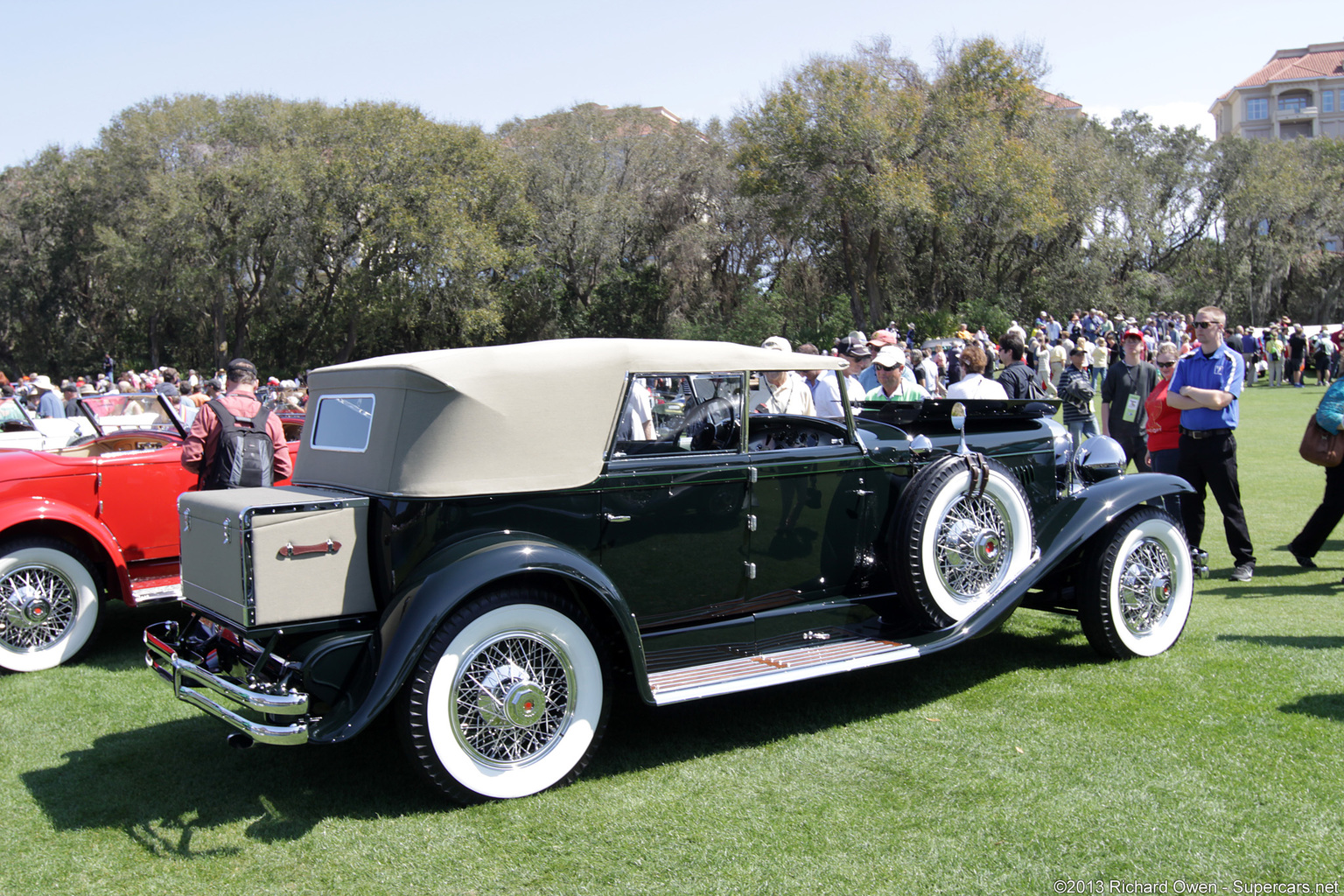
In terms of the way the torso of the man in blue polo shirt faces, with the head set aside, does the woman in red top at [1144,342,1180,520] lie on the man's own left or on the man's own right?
on the man's own right

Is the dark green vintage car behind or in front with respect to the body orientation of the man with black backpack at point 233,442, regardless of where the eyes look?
behind

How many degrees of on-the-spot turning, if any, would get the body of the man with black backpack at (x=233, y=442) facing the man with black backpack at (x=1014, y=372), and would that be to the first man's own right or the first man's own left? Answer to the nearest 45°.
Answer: approximately 90° to the first man's own right

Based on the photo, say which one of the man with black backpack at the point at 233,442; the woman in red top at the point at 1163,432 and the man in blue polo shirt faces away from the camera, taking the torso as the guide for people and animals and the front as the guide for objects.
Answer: the man with black backpack

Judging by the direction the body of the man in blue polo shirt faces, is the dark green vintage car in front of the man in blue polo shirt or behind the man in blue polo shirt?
in front

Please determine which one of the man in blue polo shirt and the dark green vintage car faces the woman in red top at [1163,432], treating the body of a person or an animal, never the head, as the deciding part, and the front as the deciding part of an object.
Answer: the dark green vintage car

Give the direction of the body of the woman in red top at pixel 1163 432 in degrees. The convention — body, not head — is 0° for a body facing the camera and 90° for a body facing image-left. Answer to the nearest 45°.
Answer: approximately 45°

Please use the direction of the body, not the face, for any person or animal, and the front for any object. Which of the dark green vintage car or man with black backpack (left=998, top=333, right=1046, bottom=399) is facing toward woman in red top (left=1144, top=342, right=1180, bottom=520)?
the dark green vintage car

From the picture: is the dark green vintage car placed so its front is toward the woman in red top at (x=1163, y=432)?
yes

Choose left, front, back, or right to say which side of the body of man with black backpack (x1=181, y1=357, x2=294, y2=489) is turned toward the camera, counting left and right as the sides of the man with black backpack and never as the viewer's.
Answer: back
